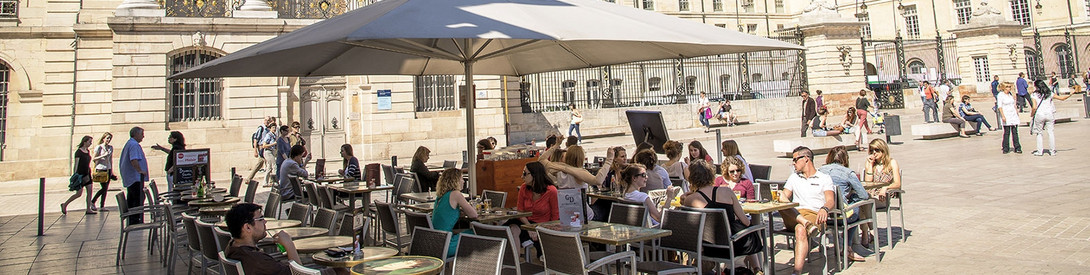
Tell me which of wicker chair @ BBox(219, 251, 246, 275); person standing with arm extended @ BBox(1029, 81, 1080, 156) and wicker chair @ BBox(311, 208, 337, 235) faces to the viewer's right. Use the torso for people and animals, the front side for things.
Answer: wicker chair @ BBox(219, 251, 246, 275)

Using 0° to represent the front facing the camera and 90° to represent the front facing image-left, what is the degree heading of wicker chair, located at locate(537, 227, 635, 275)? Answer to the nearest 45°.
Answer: approximately 225°

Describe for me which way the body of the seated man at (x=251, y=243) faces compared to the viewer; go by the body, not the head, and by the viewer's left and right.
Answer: facing to the right of the viewer

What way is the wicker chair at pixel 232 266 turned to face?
to the viewer's right
